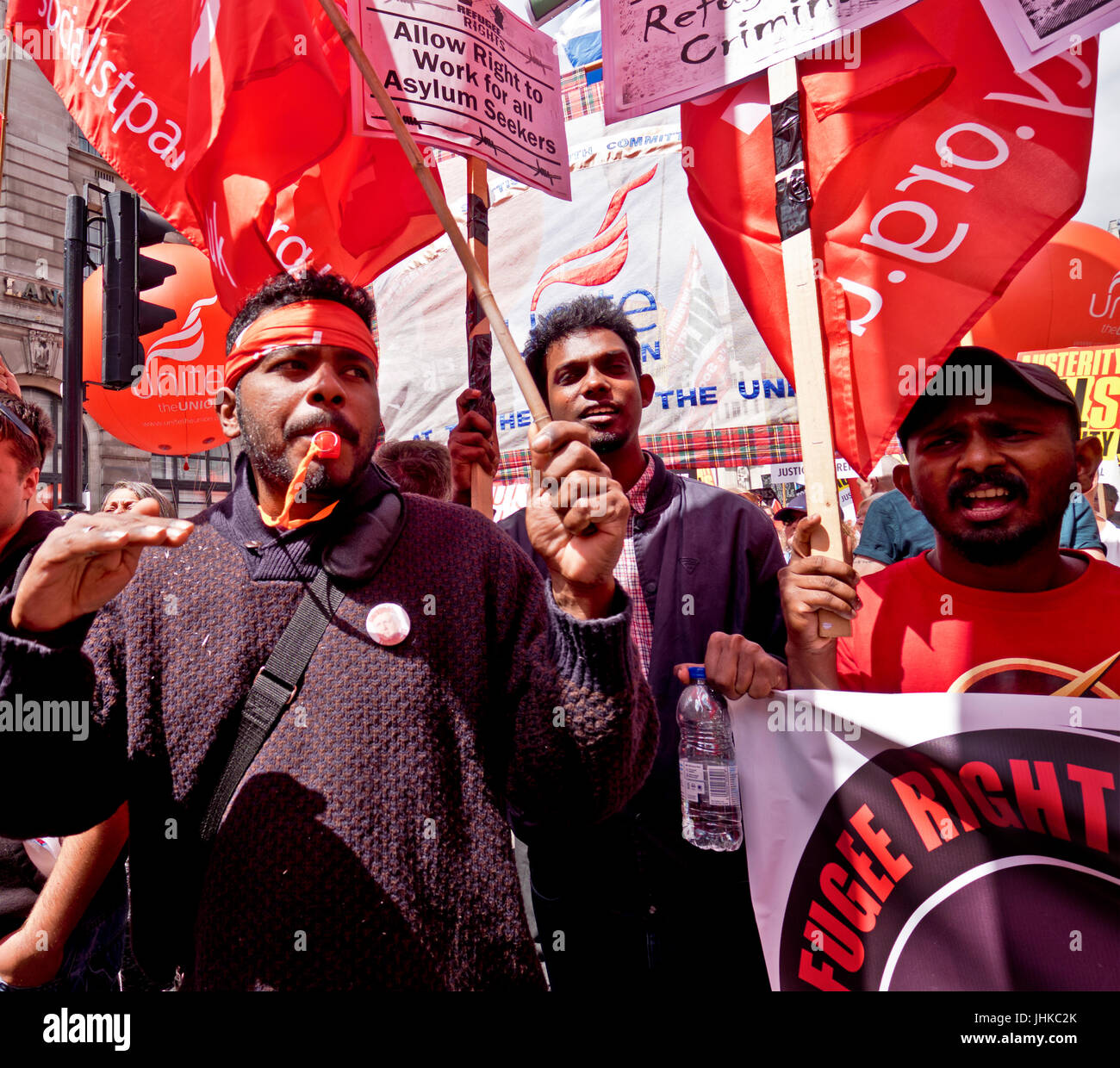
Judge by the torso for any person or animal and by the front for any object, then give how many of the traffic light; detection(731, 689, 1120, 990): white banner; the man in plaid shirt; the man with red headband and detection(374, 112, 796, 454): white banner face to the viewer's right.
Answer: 1

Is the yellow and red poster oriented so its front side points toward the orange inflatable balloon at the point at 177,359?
no

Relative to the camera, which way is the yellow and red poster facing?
toward the camera

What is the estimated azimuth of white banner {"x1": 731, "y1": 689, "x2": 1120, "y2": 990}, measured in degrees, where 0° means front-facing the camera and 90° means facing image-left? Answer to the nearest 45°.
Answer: approximately 0°

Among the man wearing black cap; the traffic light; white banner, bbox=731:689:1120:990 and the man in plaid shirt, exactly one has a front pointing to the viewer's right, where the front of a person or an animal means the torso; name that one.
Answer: the traffic light

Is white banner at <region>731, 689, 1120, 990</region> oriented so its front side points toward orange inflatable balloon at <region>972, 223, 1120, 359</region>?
no

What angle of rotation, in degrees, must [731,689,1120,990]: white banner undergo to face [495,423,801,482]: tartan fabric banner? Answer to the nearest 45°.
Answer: approximately 180°

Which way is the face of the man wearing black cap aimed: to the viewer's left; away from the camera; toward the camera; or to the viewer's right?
toward the camera

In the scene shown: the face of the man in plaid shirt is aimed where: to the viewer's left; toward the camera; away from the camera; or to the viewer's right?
toward the camera

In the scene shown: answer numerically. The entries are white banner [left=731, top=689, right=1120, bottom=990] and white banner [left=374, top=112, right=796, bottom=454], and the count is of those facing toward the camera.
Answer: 2

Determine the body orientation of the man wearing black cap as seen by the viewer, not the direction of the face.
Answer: toward the camera
